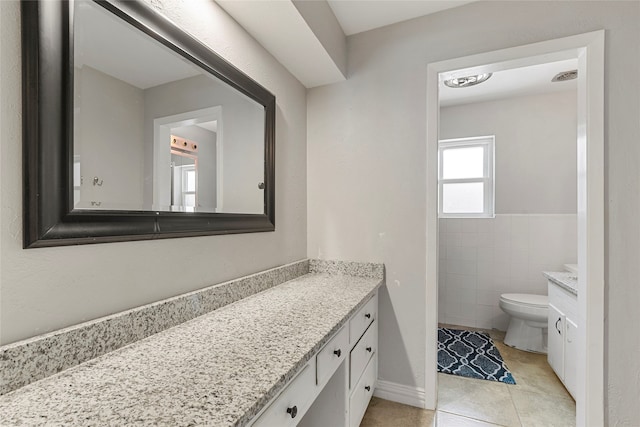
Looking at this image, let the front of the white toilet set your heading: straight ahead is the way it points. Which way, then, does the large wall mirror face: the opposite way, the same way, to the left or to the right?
the opposite way

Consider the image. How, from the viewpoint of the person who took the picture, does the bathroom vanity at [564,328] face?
facing to the left of the viewer

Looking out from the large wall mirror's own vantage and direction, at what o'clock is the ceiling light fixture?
The ceiling light fixture is roughly at 10 o'clock from the large wall mirror.

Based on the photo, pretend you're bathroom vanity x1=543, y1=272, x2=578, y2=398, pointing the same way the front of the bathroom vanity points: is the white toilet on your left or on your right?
on your right

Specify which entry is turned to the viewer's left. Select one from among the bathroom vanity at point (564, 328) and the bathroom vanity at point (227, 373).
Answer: the bathroom vanity at point (564, 328)

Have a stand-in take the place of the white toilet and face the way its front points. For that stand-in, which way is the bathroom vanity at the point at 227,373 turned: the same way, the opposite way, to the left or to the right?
the opposite way

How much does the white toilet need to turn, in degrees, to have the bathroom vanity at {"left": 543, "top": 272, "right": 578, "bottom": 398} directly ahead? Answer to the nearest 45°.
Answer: approximately 90° to its left

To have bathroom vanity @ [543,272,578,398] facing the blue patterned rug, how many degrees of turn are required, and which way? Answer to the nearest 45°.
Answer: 0° — it already faces it

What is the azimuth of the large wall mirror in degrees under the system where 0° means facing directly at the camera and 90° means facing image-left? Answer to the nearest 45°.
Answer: approximately 315°
